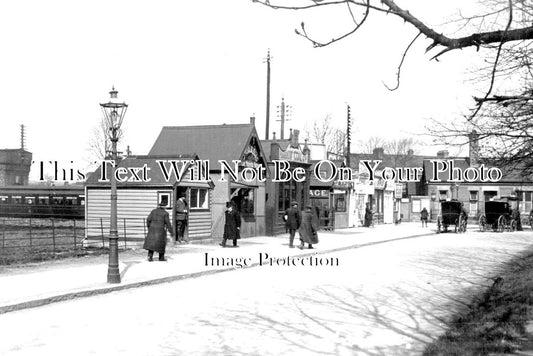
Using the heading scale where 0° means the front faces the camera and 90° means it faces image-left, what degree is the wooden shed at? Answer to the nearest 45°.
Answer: approximately 315°

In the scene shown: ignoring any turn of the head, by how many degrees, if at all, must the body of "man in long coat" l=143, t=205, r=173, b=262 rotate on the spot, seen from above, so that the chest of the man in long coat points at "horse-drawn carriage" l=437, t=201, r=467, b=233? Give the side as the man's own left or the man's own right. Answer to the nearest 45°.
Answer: approximately 45° to the man's own right

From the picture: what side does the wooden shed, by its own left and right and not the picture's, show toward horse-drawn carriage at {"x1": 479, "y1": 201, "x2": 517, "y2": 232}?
left

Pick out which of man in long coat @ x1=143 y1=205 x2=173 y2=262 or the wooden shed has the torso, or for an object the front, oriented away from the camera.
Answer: the man in long coat

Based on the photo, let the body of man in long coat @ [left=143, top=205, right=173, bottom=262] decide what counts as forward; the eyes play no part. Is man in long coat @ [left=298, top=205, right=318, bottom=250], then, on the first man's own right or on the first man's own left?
on the first man's own right

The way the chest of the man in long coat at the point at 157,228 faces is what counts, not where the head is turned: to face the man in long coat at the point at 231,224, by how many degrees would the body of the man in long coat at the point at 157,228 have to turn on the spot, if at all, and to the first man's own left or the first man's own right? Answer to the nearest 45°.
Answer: approximately 45° to the first man's own right

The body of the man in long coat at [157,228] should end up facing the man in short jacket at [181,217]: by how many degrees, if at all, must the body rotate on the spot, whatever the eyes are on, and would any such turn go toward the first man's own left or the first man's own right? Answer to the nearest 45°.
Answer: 0° — they already face them

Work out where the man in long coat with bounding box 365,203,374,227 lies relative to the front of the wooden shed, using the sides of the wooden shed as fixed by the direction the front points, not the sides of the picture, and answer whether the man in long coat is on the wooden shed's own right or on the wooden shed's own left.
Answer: on the wooden shed's own left
